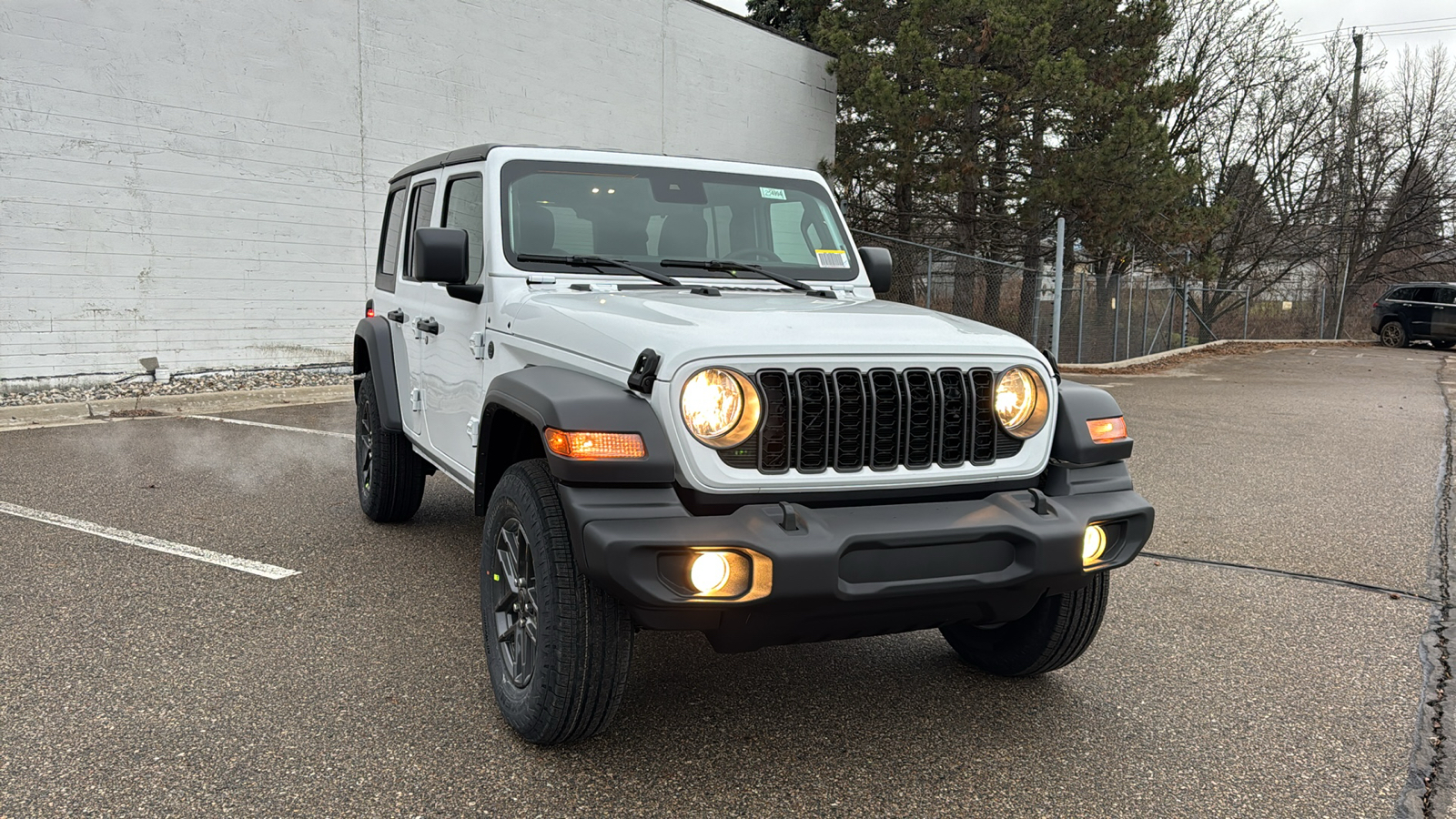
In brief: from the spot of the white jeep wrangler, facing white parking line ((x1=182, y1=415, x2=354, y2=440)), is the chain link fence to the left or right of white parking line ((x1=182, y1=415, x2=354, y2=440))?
right

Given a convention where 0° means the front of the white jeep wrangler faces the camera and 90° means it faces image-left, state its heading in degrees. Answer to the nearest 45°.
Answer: approximately 315°

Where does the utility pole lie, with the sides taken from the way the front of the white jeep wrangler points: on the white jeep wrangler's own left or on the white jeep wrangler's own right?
on the white jeep wrangler's own left

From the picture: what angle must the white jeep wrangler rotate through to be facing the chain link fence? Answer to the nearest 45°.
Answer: approximately 135° to its left

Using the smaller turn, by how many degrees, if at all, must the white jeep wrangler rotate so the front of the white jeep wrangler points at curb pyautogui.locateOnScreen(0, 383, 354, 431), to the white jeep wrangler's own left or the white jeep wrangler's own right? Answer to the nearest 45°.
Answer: approximately 180°
